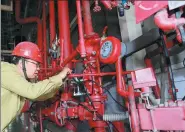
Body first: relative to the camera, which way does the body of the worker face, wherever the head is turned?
to the viewer's right

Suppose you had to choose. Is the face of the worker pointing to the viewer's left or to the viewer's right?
to the viewer's right
